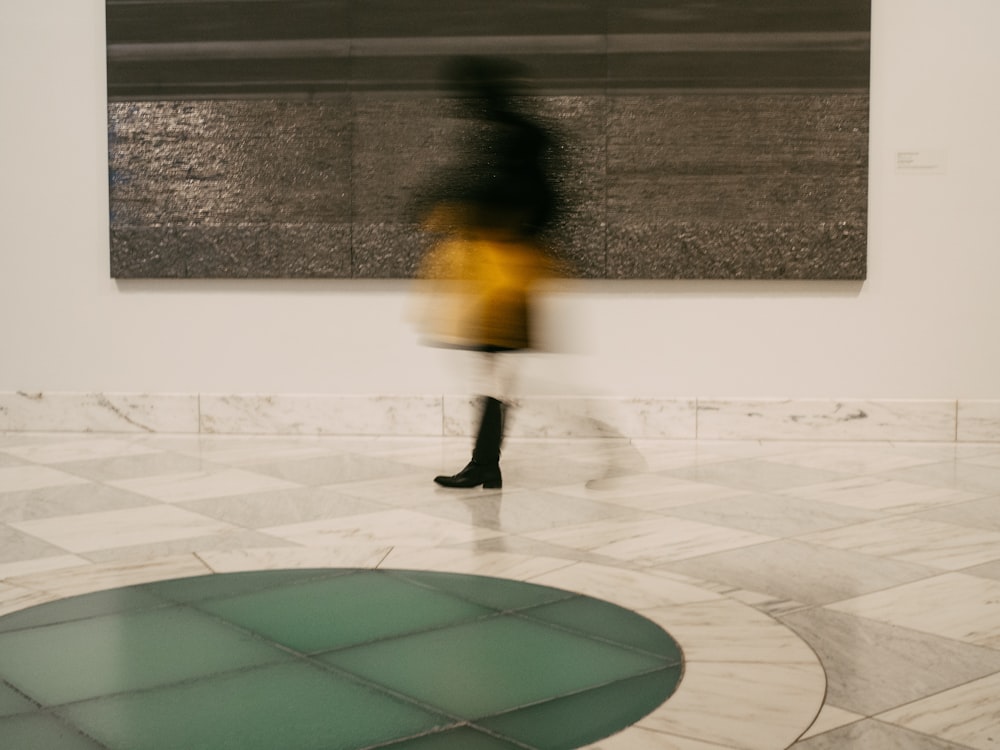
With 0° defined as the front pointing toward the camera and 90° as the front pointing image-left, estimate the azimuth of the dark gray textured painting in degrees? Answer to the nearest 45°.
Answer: approximately 0°

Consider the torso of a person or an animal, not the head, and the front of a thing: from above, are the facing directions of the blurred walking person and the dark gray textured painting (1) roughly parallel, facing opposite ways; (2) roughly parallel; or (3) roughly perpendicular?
roughly perpendicular

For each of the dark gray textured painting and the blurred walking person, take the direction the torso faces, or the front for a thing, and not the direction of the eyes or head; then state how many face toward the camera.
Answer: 1

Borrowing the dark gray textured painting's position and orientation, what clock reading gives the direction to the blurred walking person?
The blurred walking person is roughly at 12 o'clock from the dark gray textured painting.

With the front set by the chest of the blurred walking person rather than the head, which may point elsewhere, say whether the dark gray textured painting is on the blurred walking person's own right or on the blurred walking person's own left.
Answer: on the blurred walking person's own right

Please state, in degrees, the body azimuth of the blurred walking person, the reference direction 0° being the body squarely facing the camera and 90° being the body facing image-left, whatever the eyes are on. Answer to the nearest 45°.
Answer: approximately 90°
